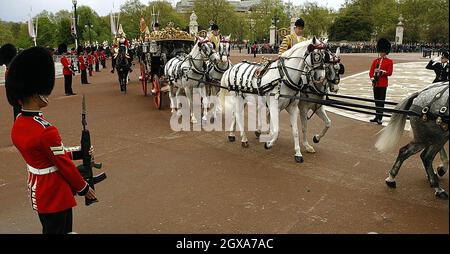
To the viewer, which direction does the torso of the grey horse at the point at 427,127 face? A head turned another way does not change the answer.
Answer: to the viewer's right

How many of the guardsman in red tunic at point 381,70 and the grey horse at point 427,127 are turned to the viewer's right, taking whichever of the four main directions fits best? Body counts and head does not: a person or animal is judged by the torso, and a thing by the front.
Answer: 1

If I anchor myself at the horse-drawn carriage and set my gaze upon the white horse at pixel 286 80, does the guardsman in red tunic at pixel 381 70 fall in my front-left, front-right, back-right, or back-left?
front-left

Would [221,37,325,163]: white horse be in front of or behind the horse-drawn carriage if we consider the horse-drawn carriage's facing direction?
in front

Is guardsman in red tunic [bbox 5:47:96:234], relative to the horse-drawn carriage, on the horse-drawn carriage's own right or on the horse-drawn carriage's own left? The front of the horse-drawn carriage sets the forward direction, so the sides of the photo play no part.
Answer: on the horse-drawn carriage's own right

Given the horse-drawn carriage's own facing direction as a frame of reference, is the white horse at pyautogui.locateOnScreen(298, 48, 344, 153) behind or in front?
in front

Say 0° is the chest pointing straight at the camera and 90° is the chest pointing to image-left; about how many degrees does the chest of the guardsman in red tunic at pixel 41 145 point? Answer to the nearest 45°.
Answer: approximately 225°

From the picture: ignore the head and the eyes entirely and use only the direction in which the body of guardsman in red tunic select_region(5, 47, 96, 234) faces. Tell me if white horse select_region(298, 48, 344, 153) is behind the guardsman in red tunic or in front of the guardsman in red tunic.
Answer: in front

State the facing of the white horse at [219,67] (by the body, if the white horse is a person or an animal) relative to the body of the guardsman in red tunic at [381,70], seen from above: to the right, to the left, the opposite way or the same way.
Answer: to the left

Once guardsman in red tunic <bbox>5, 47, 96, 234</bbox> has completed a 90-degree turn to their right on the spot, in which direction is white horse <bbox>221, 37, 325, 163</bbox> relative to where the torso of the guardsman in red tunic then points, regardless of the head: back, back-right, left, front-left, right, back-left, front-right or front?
left

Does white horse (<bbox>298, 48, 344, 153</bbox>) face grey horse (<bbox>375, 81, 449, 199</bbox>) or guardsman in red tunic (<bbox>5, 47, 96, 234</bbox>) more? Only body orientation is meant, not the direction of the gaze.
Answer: the grey horse

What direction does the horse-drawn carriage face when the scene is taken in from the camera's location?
facing the viewer and to the right of the viewer

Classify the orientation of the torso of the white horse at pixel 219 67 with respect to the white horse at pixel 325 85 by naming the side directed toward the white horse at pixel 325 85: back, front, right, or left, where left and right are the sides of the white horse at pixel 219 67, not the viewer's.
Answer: front

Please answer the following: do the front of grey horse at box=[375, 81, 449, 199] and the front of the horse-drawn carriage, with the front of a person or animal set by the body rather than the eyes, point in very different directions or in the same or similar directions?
same or similar directions
